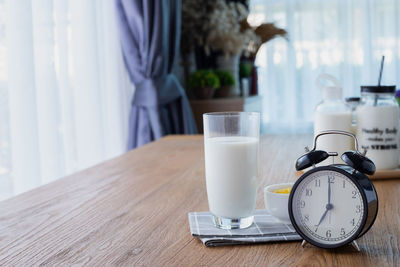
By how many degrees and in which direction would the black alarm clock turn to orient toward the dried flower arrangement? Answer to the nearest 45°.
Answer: approximately 135° to its right

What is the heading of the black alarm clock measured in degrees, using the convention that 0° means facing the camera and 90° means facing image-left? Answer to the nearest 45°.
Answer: approximately 45°

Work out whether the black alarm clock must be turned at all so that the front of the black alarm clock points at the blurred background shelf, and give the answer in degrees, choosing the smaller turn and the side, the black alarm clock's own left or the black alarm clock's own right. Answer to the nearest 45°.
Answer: approximately 135° to the black alarm clock's own right

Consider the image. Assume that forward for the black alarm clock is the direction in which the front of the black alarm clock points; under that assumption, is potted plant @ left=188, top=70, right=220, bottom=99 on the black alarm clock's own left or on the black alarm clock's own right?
on the black alarm clock's own right

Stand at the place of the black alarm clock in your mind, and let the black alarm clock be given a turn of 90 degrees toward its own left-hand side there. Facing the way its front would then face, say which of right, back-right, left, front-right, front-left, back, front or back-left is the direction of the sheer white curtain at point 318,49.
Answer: back-left

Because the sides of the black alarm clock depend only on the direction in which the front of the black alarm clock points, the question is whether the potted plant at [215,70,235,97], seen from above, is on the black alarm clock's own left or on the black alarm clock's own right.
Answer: on the black alarm clock's own right

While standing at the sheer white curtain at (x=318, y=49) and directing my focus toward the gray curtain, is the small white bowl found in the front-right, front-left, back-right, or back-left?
front-left

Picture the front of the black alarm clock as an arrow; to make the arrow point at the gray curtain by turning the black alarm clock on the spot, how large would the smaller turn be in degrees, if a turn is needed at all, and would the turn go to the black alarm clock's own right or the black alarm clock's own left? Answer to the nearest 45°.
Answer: approximately 90° to the black alarm clock's own right

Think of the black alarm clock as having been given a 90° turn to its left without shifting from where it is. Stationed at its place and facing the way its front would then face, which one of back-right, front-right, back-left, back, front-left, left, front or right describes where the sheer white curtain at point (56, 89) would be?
back
